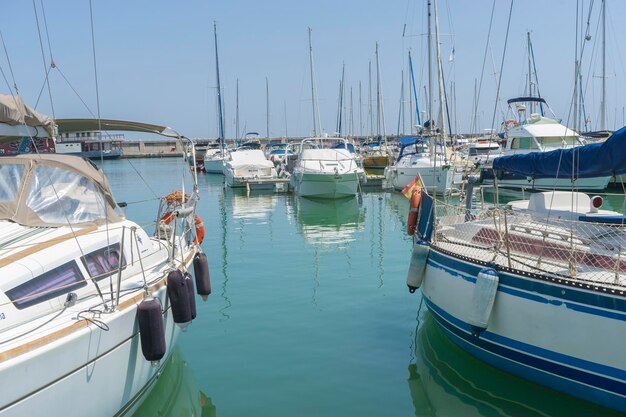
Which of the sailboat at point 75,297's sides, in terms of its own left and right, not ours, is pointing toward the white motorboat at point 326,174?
back

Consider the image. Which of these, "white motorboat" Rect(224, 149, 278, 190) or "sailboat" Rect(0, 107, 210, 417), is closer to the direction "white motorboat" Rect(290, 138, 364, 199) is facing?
the sailboat

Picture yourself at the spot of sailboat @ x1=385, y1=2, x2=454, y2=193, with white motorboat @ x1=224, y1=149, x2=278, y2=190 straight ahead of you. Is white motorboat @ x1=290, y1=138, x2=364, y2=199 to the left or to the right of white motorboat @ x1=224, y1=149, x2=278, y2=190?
left

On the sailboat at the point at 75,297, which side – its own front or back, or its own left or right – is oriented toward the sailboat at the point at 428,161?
back

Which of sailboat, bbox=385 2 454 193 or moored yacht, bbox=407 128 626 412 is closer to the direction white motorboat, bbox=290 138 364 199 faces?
the moored yacht

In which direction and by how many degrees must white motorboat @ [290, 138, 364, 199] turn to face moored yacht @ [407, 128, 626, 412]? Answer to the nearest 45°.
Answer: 0° — it already faces it

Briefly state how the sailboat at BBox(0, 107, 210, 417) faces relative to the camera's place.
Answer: facing the viewer and to the left of the viewer

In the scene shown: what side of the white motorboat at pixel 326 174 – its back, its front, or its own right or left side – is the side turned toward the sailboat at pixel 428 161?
left

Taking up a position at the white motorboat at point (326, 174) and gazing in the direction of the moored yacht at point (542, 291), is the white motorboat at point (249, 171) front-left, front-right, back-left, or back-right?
back-right

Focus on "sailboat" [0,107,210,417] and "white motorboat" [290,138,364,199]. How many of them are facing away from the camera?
0

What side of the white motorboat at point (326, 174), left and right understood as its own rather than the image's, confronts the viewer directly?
front

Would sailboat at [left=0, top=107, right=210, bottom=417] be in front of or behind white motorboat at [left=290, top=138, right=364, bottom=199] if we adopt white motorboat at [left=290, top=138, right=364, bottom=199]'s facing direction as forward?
in front
